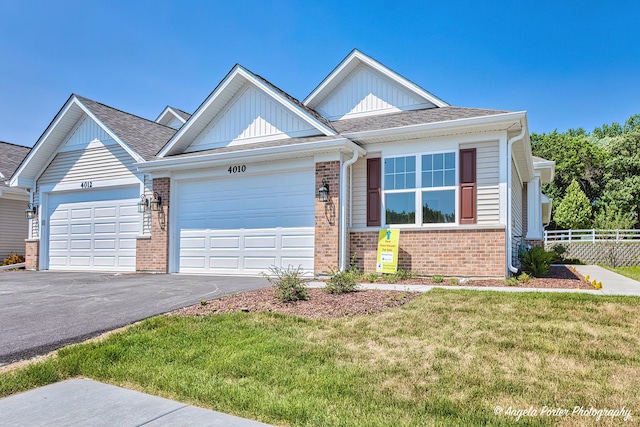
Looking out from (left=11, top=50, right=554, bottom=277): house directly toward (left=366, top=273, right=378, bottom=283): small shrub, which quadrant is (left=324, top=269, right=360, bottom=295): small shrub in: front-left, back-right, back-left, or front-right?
front-right

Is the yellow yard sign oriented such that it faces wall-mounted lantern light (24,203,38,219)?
no

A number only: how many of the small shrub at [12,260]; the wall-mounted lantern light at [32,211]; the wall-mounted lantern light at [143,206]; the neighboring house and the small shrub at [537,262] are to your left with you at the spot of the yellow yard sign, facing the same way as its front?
1

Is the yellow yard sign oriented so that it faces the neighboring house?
no

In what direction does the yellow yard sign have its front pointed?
toward the camera

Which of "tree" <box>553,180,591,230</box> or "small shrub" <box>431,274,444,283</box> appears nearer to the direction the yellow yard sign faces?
the small shrub

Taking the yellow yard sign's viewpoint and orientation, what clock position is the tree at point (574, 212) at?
The tree is roughly at 7 o'clock from the yellow yard sign.

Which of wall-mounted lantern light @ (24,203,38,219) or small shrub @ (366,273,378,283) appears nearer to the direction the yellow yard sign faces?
the small shrub

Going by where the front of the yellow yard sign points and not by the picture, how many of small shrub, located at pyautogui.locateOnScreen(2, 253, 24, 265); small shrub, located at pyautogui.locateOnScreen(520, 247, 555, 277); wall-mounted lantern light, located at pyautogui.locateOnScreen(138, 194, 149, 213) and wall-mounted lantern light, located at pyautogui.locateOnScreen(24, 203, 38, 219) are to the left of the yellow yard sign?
1

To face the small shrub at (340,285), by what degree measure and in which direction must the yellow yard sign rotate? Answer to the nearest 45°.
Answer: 0° — it already faces it

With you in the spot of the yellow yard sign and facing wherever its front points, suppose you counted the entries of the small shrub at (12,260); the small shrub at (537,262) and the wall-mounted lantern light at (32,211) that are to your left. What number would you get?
1

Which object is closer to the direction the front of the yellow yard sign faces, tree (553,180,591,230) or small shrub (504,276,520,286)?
the small shrub

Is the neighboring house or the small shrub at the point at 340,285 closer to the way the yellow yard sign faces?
the small shrub

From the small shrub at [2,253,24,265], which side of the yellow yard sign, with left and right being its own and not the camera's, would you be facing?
right
